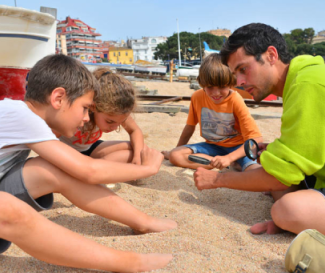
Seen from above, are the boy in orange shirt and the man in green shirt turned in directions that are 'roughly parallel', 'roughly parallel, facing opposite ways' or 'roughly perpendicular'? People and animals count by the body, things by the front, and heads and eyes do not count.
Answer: roughly perpendicular

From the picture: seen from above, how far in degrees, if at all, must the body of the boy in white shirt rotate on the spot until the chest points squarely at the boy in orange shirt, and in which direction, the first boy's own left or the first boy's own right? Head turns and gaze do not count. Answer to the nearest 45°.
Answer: approximately 45° to the first boy's own left

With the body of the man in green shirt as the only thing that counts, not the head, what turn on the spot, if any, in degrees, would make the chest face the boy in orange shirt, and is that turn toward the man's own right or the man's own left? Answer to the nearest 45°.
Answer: approximately 90° to the man's own right

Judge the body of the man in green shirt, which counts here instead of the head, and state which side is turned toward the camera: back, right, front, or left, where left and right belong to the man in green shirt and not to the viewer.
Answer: left

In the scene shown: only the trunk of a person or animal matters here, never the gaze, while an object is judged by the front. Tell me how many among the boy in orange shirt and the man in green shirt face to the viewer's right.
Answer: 0

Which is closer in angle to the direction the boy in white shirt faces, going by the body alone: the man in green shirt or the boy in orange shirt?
the man in green shirt

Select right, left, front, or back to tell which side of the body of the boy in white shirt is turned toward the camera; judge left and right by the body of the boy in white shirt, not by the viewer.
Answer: right

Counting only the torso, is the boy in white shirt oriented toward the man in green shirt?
yes

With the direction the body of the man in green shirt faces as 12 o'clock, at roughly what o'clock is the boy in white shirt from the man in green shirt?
The boy in white shirt is roughly at 11 o'clock from the man in green shirt.

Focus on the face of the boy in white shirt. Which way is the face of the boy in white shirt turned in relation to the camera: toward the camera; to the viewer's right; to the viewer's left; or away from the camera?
to the viewer's right
